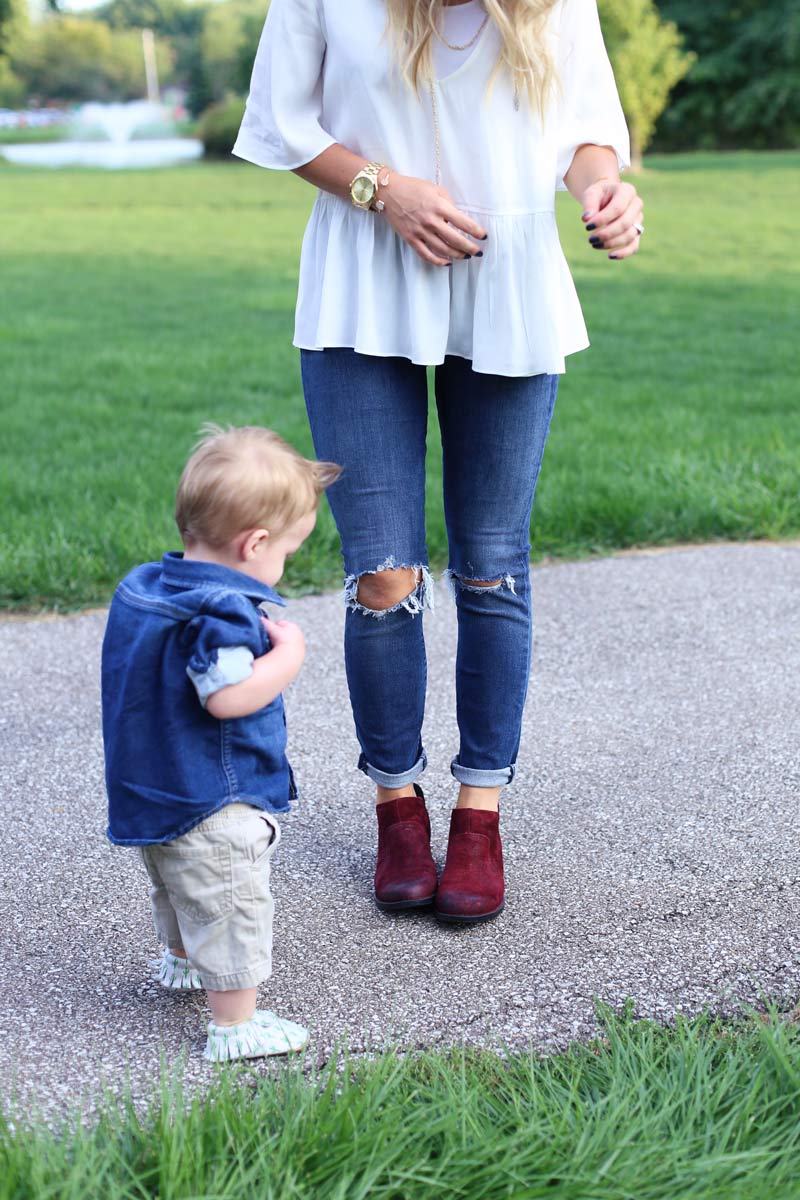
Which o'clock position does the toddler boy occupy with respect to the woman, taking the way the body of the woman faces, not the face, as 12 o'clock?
The toddler boy is roughly at 1 o'clock from the woman.

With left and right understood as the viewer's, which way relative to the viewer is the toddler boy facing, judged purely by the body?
facing away from the viewer and to the right of the viewer

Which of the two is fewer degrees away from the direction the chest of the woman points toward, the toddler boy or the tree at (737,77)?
the toddler boy

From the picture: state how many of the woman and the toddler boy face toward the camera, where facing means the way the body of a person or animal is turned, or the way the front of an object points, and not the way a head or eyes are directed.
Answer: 1

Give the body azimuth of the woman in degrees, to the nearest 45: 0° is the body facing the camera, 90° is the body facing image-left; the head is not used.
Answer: approximately 0°

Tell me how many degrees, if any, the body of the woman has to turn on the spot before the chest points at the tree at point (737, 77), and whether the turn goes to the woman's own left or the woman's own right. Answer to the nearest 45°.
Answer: approximately 180°

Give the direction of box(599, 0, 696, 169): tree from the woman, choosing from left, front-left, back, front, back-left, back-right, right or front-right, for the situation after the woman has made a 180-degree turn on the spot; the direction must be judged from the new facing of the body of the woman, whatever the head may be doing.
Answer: front

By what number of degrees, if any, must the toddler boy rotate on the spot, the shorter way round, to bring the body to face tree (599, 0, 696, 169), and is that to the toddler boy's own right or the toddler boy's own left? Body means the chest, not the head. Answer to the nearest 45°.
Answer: approximately 45° to the toddler boy's own left
